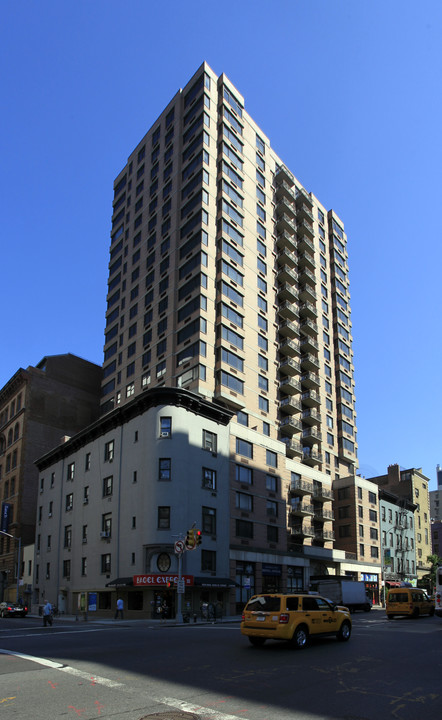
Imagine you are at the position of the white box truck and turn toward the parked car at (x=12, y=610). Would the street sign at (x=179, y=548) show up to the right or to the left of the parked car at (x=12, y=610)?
left

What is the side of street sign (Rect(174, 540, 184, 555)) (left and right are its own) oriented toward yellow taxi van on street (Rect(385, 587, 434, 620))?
left

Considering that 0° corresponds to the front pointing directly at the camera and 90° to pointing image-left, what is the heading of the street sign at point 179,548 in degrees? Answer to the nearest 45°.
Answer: approximately 0°
